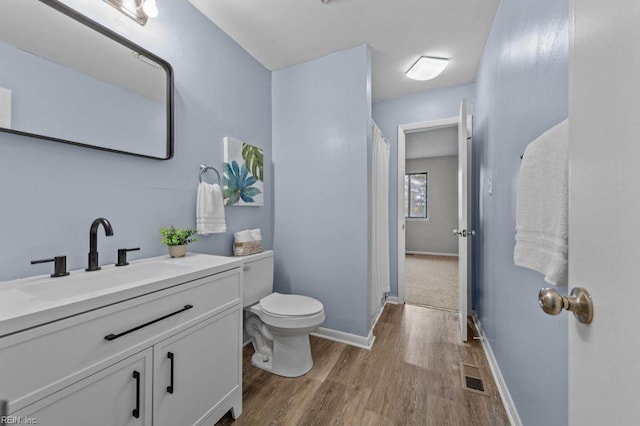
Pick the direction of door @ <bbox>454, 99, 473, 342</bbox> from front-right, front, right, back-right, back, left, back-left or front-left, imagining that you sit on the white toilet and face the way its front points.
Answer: front-left

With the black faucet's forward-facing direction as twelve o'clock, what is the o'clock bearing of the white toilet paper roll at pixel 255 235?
The white toilet paper roll is roughly at 10 o'clock from the black faucet.

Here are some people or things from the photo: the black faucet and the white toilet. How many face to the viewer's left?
0

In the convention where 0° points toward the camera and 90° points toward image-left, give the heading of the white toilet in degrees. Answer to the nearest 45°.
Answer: approximately 315°

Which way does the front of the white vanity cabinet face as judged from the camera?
facing the viewer and to the right of the viewer

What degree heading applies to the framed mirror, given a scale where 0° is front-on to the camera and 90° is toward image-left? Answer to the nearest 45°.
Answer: approximately 315°

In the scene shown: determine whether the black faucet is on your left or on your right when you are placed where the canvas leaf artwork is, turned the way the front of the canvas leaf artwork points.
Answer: on your right

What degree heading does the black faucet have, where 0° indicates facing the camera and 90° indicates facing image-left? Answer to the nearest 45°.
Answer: approximately 315°

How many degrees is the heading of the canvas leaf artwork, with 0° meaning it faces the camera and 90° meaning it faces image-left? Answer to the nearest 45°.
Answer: approximately 315°

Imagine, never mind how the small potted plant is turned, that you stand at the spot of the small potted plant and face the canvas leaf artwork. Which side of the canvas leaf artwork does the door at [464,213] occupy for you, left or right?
right

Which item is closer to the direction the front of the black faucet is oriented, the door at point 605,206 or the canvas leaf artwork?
the door
